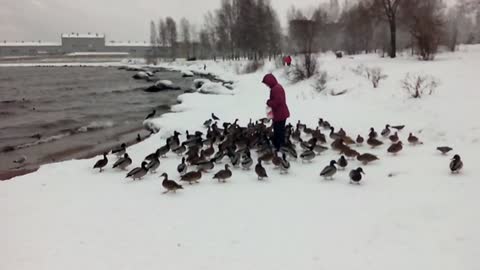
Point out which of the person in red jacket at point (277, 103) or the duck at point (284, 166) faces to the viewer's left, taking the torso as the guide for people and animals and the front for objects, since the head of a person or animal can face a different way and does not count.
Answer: the person in red jacket

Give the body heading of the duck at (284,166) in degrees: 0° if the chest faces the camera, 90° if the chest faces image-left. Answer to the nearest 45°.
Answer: approximately 180°

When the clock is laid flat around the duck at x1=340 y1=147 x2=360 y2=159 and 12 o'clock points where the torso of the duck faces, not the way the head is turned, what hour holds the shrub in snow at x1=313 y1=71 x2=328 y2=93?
The shrub in snow is roughly at 3 o'clock from the duck.

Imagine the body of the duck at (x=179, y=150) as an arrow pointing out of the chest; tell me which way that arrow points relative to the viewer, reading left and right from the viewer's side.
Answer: facing to the right of the viewer

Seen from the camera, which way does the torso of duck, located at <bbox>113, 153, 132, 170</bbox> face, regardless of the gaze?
to the viewer's right

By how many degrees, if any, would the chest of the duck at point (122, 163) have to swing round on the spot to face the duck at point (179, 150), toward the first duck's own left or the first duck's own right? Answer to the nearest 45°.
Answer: approximately 45° to the first duck's own left

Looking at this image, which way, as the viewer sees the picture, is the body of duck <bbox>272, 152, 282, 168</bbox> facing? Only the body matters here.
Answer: away from the camera

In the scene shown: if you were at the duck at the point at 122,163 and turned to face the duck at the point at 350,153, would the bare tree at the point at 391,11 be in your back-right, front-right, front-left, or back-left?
front-left

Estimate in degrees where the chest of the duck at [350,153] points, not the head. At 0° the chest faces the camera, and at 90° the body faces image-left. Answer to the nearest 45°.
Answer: approximately 90°
